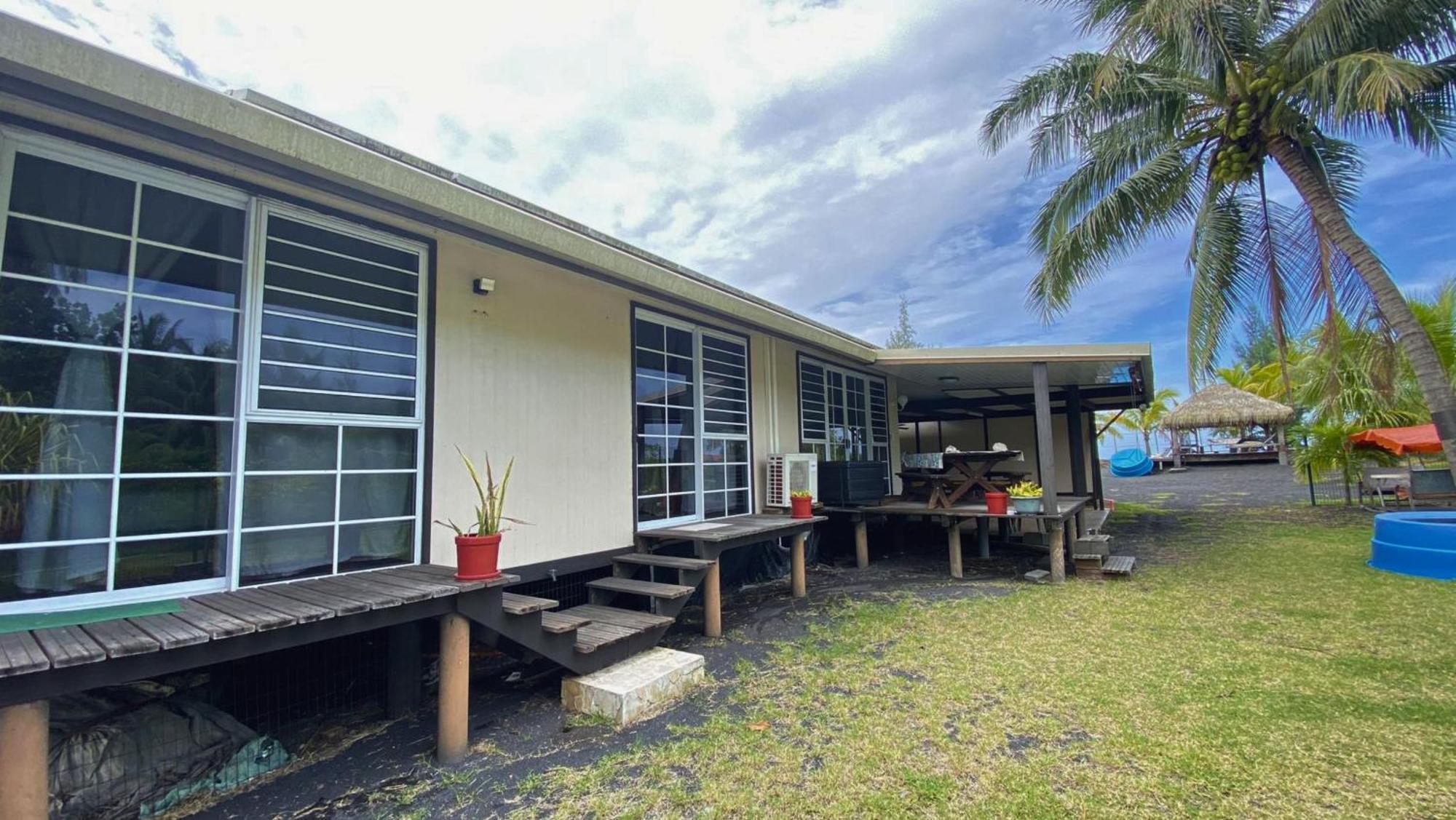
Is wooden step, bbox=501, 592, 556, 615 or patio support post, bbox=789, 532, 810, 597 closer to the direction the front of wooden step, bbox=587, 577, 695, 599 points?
the wooden step

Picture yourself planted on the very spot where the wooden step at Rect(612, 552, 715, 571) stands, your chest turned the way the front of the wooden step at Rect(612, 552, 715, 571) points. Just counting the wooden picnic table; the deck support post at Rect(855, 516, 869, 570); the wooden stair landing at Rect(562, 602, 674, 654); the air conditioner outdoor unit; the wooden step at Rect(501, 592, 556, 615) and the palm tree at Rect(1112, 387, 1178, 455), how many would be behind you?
4

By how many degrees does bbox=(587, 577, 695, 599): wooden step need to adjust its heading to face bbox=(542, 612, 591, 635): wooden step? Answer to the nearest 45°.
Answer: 0° — it already faces it

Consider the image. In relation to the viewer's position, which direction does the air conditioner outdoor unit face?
facing the viewer and to the right of the viewer

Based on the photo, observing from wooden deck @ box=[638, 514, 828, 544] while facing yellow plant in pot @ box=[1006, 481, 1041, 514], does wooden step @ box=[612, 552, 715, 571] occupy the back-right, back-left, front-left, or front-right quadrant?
back-right

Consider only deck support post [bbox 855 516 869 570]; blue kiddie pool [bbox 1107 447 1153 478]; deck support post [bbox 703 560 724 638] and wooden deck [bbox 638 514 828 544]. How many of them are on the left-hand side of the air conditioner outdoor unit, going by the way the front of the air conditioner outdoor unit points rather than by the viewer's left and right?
2

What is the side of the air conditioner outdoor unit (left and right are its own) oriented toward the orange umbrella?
left

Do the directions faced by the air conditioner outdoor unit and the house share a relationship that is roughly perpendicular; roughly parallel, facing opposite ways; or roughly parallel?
roughly parallel

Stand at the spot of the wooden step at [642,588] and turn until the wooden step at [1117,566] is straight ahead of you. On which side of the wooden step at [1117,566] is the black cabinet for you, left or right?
left

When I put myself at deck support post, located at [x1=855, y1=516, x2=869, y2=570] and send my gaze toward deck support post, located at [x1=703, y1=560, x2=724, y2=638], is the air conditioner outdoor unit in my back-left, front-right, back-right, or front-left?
front-right

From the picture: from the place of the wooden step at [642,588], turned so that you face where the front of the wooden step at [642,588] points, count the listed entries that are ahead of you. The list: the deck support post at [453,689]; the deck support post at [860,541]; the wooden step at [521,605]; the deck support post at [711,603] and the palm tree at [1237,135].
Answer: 2

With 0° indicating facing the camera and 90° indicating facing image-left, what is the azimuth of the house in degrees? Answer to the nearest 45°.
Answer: approximately 315°

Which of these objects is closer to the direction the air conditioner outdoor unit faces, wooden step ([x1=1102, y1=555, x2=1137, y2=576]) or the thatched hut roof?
the wooden step
